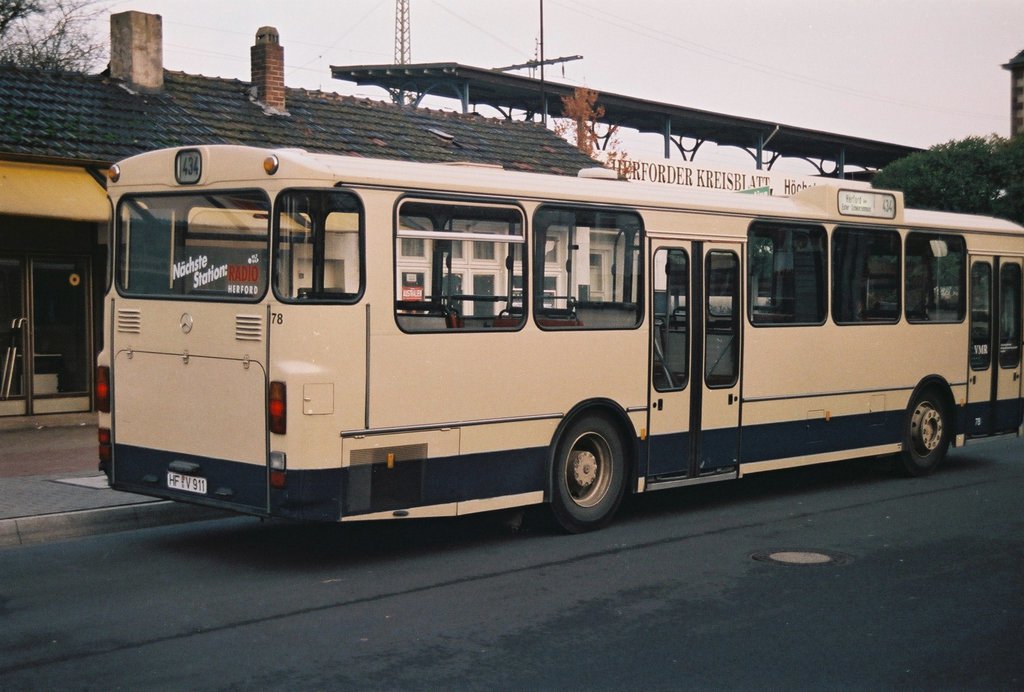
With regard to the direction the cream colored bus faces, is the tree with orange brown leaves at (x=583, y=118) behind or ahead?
ahead

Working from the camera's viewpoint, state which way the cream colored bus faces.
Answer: facing away from the viewer and to the right of the viewer
